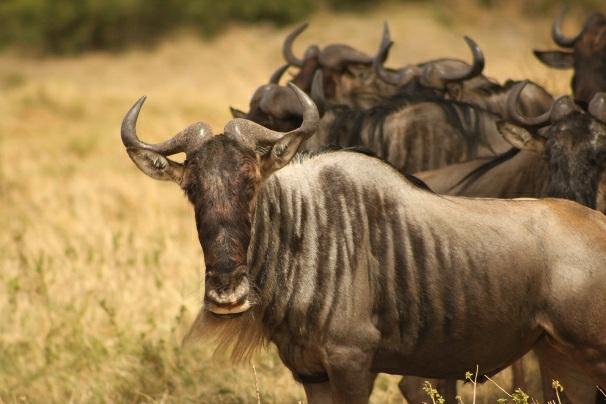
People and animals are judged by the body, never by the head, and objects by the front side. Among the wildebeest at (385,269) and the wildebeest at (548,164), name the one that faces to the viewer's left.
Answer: the wildebeest at (385,269)

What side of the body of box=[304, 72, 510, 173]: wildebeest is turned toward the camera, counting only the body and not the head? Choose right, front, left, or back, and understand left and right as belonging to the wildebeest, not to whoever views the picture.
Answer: left

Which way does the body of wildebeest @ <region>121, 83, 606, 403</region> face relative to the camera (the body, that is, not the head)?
to the viewer's left

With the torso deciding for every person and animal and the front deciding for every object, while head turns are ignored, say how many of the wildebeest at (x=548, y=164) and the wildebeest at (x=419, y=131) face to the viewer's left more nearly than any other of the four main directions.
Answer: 1

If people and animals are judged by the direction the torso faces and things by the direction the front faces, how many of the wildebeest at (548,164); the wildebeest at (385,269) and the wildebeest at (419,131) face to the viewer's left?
2

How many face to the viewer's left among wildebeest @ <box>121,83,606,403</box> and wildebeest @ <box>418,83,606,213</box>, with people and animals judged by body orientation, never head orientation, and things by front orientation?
1

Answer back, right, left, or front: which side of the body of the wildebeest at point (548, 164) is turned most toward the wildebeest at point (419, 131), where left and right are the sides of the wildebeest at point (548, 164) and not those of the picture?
back

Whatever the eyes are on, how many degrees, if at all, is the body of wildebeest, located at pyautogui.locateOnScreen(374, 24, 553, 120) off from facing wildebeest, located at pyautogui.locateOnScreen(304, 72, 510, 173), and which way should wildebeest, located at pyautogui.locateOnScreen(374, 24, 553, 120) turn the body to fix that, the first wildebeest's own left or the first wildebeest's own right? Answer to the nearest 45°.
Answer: approximately 45° to the first wildebeest's own left

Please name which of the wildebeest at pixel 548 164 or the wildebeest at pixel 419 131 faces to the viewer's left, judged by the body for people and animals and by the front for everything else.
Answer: the wildebeest at pixel 419 131

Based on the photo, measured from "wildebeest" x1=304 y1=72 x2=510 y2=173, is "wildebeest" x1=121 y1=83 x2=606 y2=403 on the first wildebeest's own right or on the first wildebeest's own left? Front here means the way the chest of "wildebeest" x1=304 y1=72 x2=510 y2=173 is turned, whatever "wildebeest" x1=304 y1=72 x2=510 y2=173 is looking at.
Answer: on the first wildebeest's own left

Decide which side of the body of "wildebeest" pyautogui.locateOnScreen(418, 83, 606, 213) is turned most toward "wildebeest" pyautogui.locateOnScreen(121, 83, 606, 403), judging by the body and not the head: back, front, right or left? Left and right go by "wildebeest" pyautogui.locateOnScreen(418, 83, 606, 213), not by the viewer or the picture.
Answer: right

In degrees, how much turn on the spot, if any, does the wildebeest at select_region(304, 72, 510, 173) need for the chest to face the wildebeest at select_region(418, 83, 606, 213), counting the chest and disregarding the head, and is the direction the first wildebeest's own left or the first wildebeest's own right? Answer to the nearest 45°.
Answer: approximately 135° to the first wildebeest's own left

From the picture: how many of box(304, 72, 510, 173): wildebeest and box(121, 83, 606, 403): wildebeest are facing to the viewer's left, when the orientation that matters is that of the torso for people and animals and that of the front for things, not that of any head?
2
